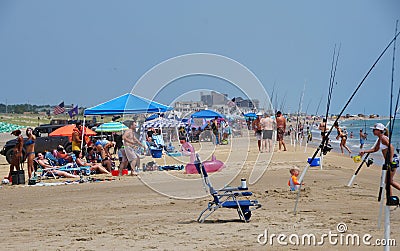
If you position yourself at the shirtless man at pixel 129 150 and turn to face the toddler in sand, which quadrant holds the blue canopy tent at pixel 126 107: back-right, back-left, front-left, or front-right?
back-left

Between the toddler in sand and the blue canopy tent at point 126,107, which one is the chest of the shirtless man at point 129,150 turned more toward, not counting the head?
the toddler in sand
